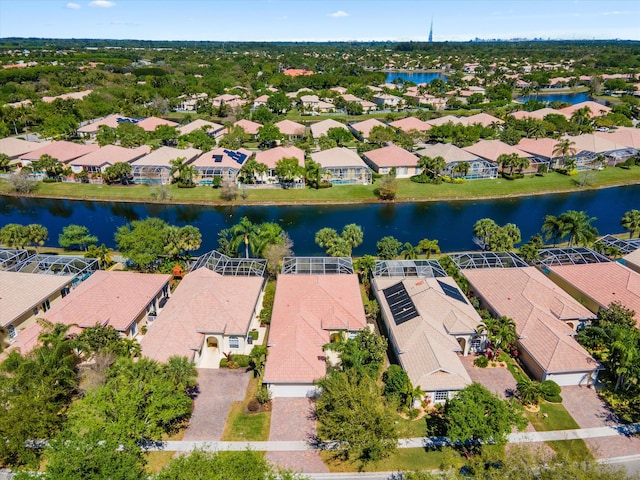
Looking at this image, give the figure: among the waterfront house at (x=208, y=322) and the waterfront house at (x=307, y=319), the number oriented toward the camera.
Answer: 2

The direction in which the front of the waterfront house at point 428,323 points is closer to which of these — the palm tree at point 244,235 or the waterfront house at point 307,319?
the waterfront house

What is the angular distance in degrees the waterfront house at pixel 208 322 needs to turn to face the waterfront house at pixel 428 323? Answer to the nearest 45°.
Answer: approximately 90° to its left

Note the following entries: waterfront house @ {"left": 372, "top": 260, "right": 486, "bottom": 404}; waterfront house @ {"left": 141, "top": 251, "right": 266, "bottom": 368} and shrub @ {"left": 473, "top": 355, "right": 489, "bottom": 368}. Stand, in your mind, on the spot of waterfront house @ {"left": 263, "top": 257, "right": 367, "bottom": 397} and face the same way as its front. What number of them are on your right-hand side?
1

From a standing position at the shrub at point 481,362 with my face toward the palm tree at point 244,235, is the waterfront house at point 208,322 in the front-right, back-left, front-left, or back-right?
front-left

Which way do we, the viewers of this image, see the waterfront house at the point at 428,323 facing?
facing the viewer

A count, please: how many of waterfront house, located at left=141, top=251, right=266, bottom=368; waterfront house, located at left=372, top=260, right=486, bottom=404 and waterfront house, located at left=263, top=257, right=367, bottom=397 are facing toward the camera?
3

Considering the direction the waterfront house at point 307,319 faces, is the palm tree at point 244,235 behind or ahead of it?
behind

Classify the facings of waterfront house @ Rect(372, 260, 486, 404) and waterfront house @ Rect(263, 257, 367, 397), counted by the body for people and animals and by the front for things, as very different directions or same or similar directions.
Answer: same or similar directions

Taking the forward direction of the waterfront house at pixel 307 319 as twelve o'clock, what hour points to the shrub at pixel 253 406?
The shrub is roughly at 1 o'clock from the waterfront house.

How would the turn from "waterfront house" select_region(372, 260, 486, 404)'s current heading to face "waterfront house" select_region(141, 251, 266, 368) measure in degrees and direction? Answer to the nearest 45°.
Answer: approximately 90° to its right

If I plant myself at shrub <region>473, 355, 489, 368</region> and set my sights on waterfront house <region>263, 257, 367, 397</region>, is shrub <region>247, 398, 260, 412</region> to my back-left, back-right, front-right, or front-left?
front-left

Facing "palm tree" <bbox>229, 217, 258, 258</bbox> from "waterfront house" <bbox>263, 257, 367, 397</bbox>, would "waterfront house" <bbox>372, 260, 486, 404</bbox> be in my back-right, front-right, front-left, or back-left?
back-right

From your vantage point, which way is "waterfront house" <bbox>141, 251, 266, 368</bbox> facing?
toward the camera

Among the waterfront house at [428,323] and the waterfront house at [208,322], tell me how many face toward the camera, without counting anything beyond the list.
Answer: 2

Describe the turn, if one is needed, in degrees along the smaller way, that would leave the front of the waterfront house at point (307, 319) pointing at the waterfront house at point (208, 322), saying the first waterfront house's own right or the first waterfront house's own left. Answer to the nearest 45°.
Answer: approximately 90° to the first waterfront house's own right

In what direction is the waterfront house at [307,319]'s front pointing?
toward the camera
